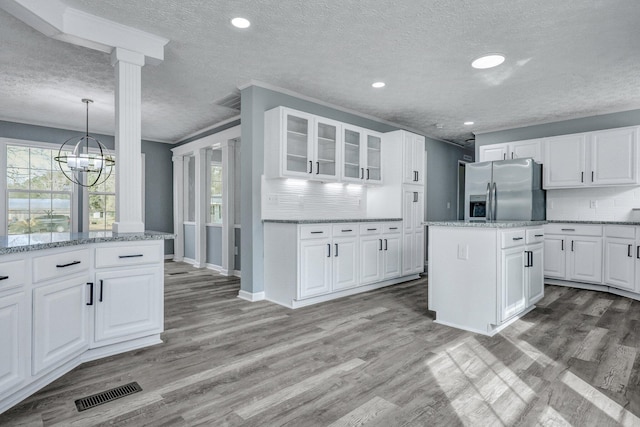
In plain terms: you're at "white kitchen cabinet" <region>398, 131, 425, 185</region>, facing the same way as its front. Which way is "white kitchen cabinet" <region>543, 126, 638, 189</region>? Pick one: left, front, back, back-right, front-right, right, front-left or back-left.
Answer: front-left

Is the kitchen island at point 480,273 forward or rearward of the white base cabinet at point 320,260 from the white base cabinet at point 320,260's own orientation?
forward

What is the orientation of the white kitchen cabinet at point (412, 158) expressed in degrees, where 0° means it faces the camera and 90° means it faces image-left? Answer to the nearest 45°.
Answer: approximately 315°

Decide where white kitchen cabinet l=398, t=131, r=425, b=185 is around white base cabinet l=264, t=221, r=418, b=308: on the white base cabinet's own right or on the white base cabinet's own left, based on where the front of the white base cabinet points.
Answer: on the white base cabinet's own left

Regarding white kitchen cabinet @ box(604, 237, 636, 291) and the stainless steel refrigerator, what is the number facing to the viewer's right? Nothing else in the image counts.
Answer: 0

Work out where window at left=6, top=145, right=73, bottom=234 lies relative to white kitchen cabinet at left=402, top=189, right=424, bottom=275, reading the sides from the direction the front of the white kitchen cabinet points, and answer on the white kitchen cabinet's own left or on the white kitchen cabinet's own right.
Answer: on the white kitchen cabinet's own right

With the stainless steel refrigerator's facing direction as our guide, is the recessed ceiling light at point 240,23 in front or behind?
in front

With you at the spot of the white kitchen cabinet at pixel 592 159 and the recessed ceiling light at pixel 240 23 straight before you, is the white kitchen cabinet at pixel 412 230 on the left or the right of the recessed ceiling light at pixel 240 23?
right
